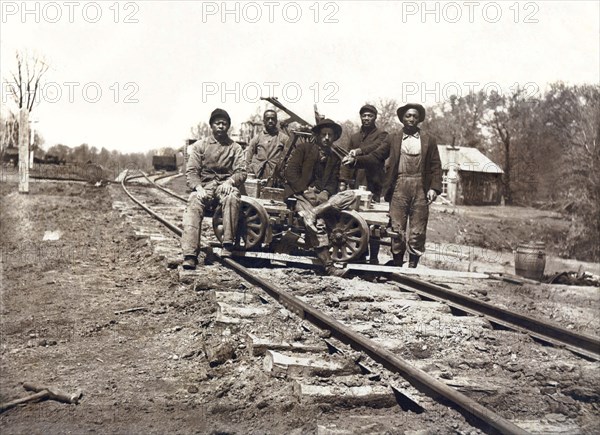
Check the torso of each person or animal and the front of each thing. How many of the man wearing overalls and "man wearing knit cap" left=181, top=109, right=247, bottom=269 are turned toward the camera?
2

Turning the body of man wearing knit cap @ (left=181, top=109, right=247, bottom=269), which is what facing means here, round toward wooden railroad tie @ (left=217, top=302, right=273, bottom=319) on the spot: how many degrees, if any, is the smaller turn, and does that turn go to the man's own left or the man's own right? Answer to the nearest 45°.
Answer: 0° — they already face it

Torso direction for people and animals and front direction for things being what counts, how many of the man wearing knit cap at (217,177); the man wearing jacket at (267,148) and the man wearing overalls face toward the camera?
3

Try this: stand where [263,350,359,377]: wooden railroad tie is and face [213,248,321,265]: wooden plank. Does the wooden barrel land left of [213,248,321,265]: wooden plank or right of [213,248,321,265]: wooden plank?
right

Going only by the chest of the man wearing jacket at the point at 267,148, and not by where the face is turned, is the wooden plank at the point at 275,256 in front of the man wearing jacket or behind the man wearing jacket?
in front

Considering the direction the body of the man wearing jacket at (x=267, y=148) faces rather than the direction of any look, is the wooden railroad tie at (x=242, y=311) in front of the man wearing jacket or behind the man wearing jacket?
in front

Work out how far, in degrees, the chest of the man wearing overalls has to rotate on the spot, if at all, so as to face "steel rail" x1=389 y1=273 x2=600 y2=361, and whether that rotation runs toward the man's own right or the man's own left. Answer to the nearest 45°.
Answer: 0° — they already face it

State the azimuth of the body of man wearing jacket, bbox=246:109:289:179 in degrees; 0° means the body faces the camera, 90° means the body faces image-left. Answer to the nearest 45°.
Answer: approximately 0°

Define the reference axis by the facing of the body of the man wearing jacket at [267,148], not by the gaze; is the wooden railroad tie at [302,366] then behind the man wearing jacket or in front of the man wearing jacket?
in front
